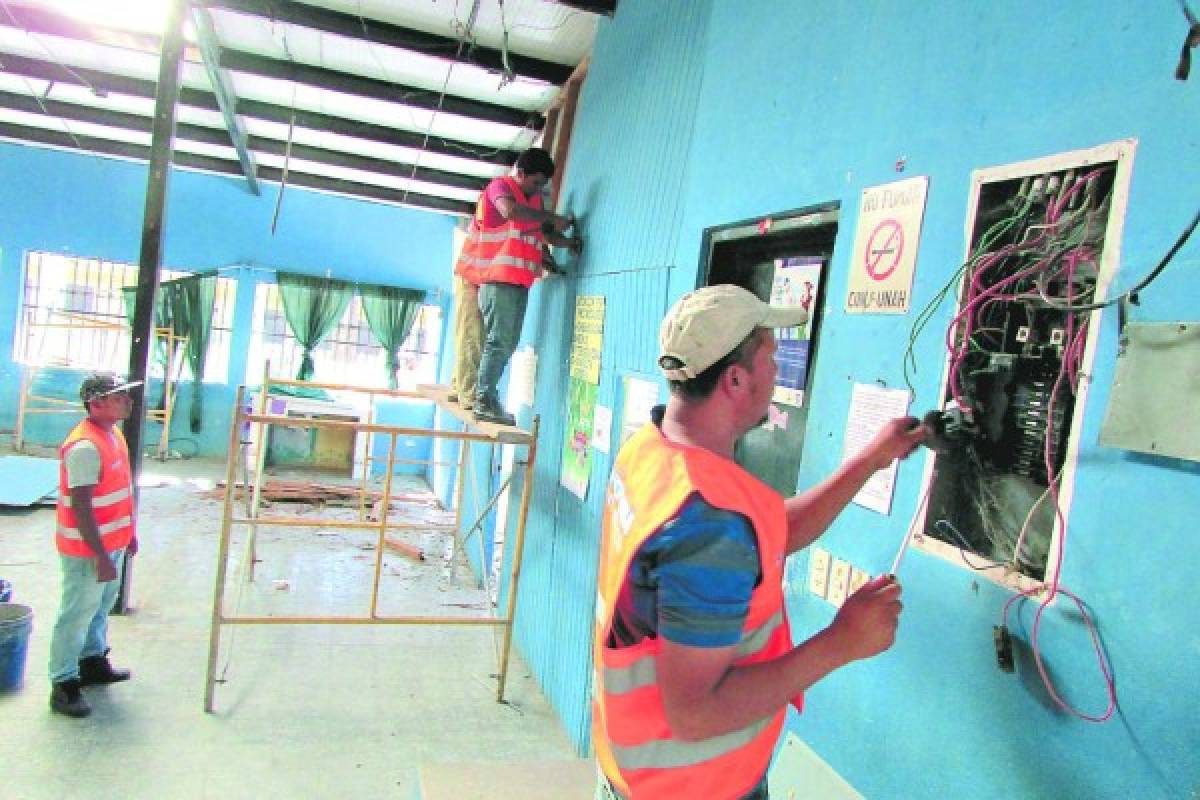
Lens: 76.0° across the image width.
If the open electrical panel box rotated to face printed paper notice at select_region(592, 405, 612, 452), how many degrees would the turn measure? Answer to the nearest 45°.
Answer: approximately 90° to its right

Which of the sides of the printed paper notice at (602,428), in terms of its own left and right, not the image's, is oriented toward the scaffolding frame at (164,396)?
right

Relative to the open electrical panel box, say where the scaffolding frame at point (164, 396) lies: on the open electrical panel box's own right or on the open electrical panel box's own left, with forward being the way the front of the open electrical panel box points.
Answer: on the open electrical panel box's own right

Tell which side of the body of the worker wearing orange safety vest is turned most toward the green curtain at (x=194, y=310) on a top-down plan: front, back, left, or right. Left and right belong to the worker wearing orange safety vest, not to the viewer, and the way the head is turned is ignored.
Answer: left

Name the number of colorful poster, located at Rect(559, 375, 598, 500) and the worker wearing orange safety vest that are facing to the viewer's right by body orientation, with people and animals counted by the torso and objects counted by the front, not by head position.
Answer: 1
